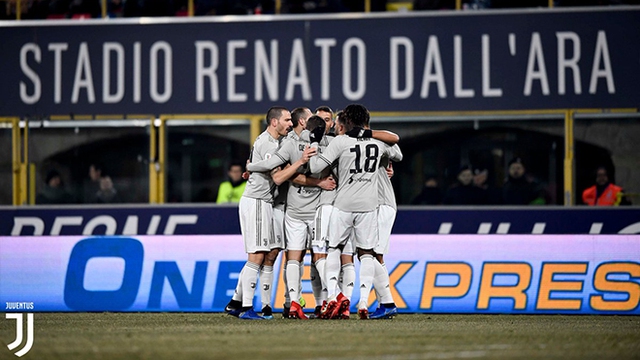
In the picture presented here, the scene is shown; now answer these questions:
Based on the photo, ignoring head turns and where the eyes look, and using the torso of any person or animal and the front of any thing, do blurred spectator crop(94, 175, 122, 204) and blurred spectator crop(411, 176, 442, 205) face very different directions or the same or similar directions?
same or similar directions

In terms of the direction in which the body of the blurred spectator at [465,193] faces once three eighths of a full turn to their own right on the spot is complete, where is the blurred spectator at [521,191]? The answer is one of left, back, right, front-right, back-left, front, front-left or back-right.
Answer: back-right

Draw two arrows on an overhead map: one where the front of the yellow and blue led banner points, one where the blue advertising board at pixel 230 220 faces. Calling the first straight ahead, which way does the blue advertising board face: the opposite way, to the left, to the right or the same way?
the same way

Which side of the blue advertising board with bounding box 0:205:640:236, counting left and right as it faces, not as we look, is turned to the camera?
front

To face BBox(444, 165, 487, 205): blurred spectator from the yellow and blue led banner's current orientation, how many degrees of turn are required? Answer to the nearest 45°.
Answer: approximately 135° to its left

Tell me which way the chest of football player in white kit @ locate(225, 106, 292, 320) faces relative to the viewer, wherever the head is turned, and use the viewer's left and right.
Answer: facing to the right of the viewer

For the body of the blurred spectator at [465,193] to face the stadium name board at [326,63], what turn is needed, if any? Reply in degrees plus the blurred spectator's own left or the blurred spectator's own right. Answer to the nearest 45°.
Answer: approximately 90° to the blurred spectator's own right

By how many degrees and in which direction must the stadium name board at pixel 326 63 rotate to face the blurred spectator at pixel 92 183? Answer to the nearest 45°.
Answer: approximately 90° to its right

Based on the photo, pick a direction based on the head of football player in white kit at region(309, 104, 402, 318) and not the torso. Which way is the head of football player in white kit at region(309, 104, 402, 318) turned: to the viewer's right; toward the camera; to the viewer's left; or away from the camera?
away from the camera

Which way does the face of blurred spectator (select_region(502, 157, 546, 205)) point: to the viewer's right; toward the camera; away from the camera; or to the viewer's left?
toward the camera

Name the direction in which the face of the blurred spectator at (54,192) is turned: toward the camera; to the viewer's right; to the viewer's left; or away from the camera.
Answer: toward the camera

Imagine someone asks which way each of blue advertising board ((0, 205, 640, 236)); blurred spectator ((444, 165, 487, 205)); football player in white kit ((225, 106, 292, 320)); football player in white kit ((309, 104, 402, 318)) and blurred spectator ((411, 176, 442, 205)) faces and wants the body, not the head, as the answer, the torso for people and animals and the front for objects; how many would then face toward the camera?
3

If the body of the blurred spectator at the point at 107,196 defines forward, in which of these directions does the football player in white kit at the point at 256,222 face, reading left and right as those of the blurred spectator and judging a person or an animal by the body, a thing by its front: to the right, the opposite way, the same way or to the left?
to the left

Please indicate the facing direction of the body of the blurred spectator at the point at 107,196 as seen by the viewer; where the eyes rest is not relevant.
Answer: toward the camera

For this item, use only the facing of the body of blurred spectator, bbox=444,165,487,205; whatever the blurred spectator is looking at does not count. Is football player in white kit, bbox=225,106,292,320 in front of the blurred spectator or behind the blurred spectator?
in front

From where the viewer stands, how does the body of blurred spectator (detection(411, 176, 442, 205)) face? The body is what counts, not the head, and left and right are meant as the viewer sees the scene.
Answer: facing the viewer

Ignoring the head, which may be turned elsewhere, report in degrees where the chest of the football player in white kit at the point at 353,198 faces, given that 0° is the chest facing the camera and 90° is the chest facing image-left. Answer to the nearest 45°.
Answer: approximately 180°

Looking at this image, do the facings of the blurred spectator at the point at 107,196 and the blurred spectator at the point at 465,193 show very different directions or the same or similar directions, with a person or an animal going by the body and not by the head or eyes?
same or similar directions

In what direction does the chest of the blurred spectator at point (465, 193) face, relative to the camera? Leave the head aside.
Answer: toward the camera

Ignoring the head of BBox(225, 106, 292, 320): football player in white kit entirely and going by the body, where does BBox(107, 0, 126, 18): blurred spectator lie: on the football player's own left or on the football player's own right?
on the football player's own left
